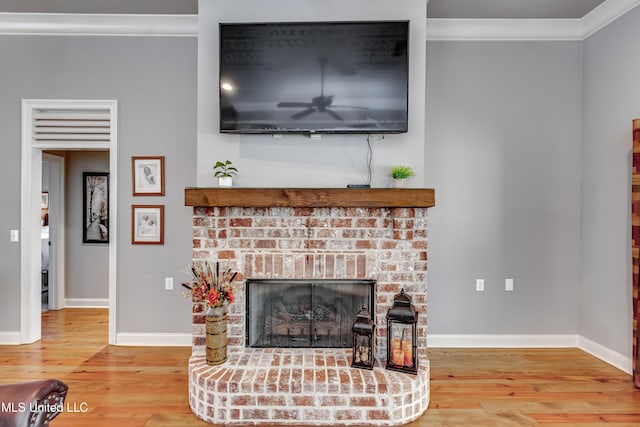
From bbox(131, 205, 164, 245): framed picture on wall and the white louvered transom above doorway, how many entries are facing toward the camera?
2

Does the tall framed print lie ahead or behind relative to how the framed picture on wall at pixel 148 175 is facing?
behind

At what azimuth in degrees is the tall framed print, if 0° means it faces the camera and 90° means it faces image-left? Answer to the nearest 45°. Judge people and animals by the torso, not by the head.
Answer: approximately 0°

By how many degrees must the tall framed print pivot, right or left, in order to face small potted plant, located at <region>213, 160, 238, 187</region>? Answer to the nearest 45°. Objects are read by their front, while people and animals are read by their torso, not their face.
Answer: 0° — it already faces it

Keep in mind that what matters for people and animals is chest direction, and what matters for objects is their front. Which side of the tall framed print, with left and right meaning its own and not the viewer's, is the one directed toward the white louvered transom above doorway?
front
